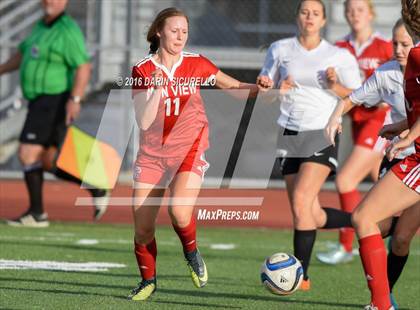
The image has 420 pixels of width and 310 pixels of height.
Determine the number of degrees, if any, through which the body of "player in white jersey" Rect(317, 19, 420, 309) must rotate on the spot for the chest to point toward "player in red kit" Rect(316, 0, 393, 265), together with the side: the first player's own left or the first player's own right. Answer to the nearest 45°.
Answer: approximately 135° to the first player's own right

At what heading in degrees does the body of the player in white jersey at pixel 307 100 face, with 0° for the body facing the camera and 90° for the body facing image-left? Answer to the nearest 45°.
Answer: approximately 0°

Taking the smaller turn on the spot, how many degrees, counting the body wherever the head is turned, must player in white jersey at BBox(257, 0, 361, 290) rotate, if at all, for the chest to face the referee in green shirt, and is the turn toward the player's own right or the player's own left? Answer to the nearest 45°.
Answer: approximately 135° to the player's own right

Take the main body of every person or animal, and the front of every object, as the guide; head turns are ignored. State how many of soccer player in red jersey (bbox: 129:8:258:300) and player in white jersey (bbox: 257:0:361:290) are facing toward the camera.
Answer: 2

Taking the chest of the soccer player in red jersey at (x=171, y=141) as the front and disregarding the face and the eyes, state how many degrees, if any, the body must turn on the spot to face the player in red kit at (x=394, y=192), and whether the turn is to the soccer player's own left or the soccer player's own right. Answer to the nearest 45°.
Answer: approximately 45° to the soccer player's own left

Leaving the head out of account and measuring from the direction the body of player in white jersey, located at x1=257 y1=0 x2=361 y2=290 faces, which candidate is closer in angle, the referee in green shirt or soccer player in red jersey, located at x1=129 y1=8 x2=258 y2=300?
the soccer player in red jersey

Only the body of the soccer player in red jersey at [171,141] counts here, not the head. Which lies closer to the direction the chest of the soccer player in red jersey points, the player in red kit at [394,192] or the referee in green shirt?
the player in red kit

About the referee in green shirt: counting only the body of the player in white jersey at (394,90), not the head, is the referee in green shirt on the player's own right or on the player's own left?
on the player's own right
